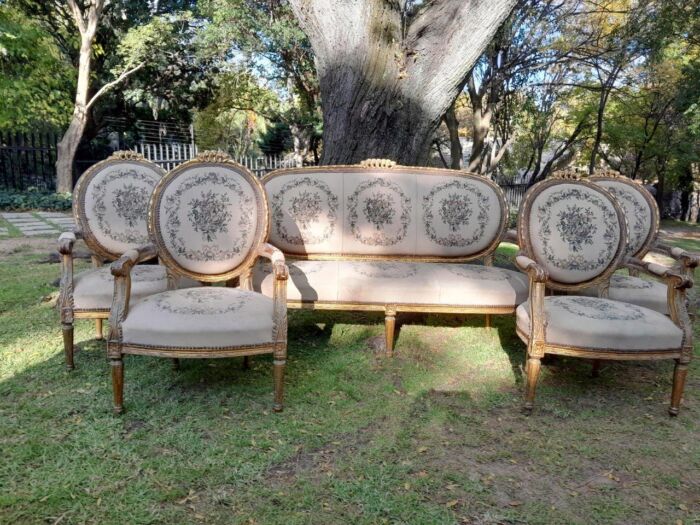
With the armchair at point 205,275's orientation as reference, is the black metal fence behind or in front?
behind

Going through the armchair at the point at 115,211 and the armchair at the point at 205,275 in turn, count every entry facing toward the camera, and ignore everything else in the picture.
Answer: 2

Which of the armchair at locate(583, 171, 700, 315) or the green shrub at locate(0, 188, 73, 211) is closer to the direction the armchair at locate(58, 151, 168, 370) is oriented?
the armchair

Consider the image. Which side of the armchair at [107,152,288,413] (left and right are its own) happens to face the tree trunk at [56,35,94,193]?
back

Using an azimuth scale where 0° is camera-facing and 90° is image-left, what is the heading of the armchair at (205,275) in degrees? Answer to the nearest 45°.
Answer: approximately 0°

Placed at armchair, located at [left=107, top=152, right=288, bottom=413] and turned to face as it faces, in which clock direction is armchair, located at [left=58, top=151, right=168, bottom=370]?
armchair, located at [left=58, top=151, right=168, bottom=370] is roughly at 5 o'clock from armchair, located at [left=107, top=152, right=288, bottom=413].

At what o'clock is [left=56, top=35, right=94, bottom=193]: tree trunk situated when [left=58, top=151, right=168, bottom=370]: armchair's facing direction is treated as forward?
The tree trunk is roughly at 6 o'clock from the armchair.

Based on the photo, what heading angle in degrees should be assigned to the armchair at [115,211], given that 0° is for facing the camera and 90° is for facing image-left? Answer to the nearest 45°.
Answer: approximately 0°

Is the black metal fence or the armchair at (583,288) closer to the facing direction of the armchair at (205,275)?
the armchair

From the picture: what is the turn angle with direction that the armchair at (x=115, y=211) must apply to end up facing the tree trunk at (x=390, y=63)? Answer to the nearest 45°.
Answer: approximately 90° to its left

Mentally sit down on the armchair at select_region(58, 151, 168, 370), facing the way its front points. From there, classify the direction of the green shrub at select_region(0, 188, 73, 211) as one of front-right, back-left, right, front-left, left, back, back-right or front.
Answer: back
